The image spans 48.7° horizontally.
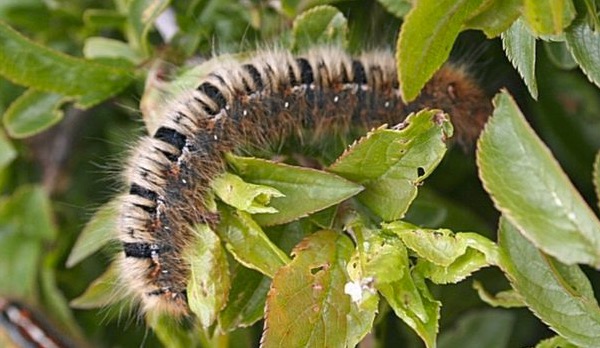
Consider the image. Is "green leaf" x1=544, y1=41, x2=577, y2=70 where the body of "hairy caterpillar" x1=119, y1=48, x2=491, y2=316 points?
yes

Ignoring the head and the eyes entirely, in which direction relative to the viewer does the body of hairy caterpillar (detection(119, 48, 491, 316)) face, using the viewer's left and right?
facing to the right of the viewer
